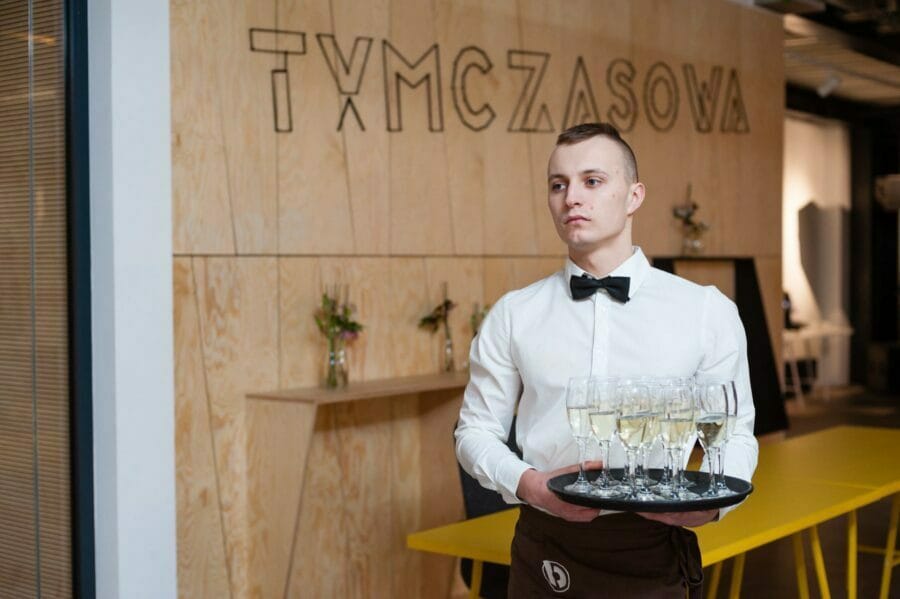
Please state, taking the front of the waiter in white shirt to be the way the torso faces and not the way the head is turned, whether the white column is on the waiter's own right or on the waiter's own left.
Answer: on the waiter's own right

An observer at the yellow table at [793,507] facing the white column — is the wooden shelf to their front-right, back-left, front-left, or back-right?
front-right

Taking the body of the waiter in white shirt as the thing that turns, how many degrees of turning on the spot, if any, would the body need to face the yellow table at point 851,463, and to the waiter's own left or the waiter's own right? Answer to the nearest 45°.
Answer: approximately 135° to the waiter's own left

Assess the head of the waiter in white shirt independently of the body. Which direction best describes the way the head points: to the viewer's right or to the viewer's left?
to the viewer's left

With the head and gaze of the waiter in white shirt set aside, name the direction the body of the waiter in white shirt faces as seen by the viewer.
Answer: toward the camera

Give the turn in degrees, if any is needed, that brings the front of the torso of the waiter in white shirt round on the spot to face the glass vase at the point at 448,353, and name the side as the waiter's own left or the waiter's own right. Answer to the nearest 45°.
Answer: approximately 180°

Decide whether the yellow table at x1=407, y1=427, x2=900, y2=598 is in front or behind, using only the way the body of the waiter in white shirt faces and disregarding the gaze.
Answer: behind

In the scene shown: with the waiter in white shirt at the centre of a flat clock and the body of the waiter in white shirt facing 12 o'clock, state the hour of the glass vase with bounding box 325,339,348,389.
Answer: The glass vase is roughly at 5 o'clock from the waiter in white shirt.
